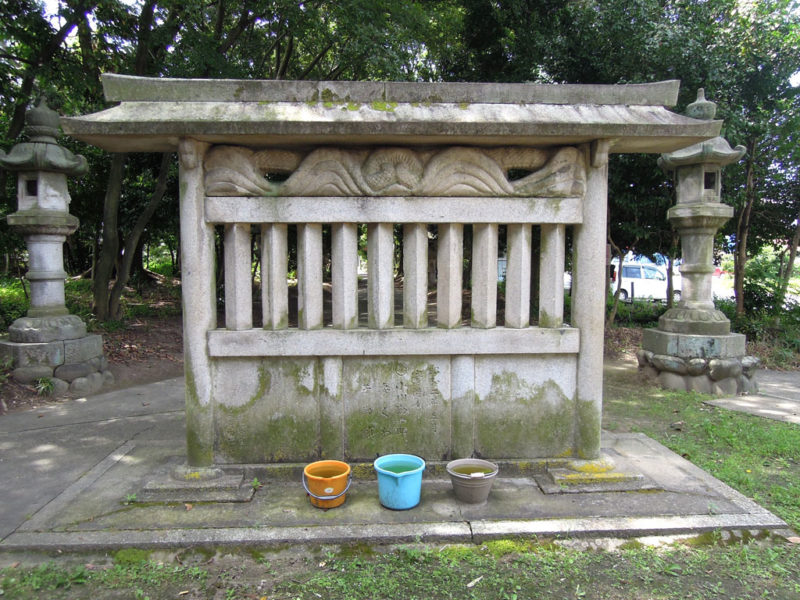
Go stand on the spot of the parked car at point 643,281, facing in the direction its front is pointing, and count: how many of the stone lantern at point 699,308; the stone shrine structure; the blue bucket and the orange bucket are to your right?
4

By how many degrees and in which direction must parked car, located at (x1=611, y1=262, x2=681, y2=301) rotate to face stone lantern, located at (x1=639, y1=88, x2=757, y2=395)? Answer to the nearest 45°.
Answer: approximately 90° to its right

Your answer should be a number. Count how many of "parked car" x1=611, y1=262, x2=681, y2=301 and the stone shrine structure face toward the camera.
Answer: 1

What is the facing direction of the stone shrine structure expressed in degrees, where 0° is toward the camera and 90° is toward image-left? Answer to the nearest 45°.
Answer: approximately 0°

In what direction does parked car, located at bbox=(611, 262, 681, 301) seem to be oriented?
to the viewer's right

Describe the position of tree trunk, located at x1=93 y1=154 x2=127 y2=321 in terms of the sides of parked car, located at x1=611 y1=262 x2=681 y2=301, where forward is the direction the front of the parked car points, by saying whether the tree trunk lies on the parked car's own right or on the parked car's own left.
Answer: on the parked car's own right

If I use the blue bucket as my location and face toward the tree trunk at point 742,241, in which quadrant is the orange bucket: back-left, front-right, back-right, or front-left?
back-left

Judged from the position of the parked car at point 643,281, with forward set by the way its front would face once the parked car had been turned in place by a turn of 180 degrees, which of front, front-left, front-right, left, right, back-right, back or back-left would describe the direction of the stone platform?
left

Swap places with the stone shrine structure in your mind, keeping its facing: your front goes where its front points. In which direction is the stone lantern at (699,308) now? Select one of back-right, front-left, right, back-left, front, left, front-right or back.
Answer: back-left

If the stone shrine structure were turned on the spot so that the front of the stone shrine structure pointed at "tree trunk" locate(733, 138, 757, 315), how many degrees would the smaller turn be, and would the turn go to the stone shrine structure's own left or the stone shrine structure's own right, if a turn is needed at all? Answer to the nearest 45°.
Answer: approximately 135° to the stone shrine structure's own left
